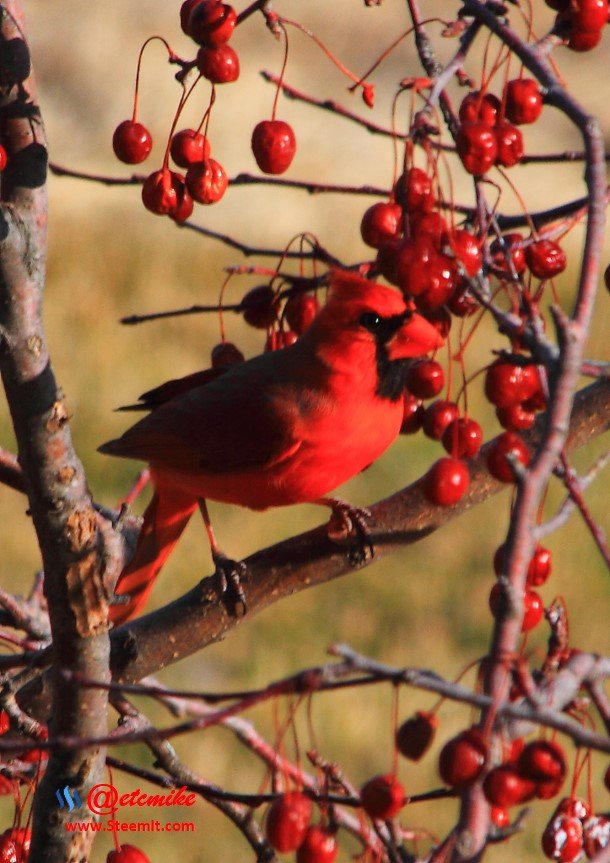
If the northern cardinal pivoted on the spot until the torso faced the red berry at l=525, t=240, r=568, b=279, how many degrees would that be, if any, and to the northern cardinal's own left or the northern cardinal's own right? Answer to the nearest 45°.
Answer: approximately 45° to the northern cardinal's own right

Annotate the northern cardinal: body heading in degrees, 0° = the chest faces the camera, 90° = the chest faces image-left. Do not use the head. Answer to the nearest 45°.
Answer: approximately 270°
